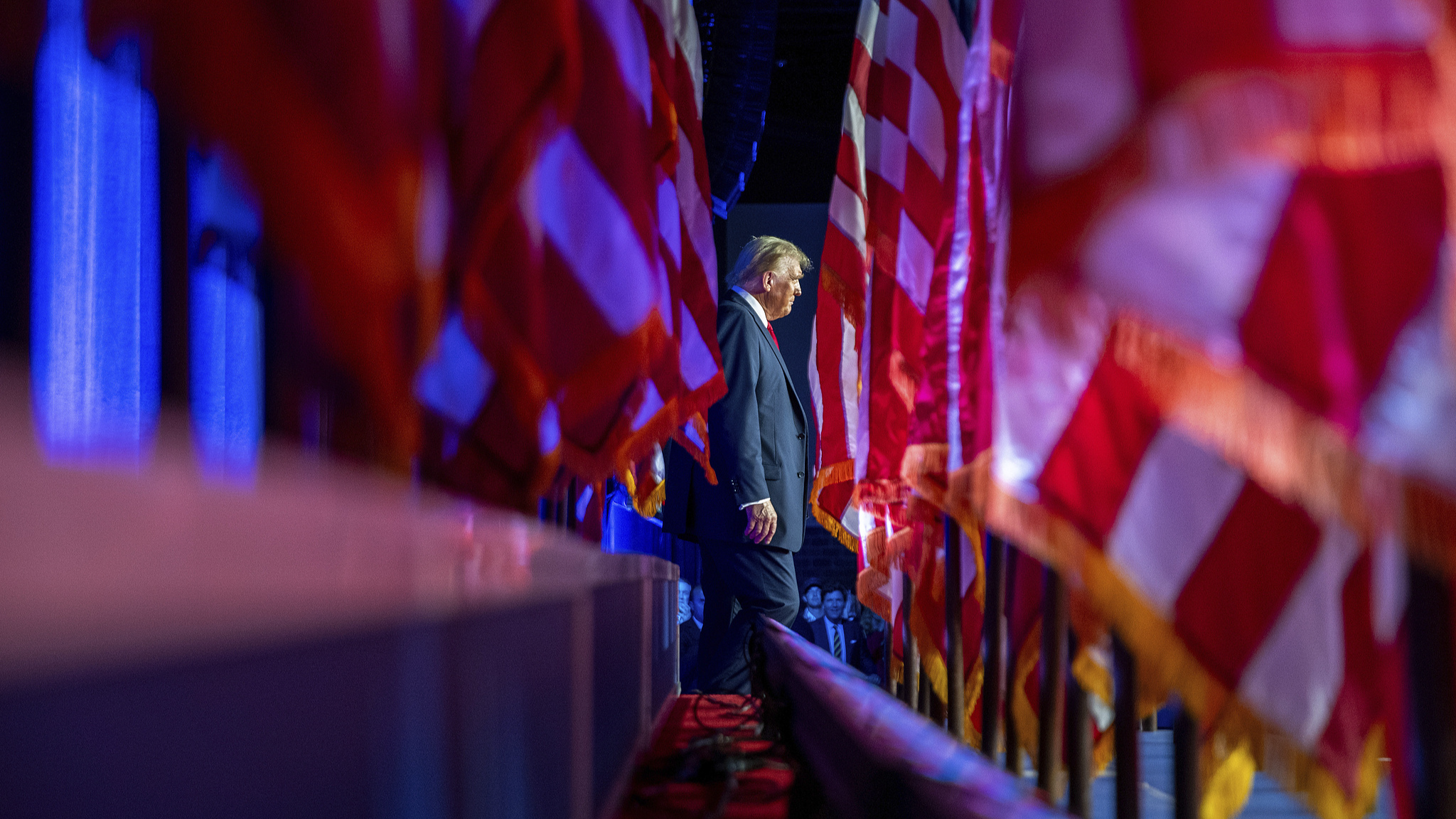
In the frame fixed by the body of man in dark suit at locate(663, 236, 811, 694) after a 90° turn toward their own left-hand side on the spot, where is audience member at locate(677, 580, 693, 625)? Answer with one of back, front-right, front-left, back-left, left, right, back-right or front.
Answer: front

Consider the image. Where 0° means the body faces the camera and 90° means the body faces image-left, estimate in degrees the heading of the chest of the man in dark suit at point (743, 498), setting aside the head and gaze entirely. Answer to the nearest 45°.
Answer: approximately 270°

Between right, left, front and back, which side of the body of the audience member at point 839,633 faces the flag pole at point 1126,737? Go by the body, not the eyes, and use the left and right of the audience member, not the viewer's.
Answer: front

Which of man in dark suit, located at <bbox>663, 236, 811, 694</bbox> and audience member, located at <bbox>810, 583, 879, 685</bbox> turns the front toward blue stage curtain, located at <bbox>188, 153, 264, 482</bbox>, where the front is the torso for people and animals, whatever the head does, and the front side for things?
the audience member

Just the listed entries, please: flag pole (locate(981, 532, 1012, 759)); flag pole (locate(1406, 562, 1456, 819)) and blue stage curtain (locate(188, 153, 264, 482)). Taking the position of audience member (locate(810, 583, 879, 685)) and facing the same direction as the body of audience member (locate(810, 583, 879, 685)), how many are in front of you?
3

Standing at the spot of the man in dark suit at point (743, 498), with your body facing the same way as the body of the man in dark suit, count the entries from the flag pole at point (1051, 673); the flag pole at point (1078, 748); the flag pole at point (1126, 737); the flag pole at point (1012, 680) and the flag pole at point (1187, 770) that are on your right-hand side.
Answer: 5

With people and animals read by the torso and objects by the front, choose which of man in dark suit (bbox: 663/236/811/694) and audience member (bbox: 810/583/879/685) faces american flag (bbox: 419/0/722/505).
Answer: the audience member

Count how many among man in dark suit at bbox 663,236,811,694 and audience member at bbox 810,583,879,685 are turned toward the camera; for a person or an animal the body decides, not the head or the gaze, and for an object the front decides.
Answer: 1

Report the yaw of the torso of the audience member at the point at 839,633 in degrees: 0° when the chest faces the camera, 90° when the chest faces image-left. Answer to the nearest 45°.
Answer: approximately 0°

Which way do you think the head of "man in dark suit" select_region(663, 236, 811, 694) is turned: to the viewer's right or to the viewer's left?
to the viewer's right

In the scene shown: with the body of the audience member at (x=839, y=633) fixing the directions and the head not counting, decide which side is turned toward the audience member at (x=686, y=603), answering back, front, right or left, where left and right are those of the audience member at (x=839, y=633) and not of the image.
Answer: right

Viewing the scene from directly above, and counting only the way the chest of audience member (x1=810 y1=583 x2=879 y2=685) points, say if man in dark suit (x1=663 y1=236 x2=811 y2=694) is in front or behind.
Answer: in front

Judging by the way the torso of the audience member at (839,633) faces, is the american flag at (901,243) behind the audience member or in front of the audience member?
in front
